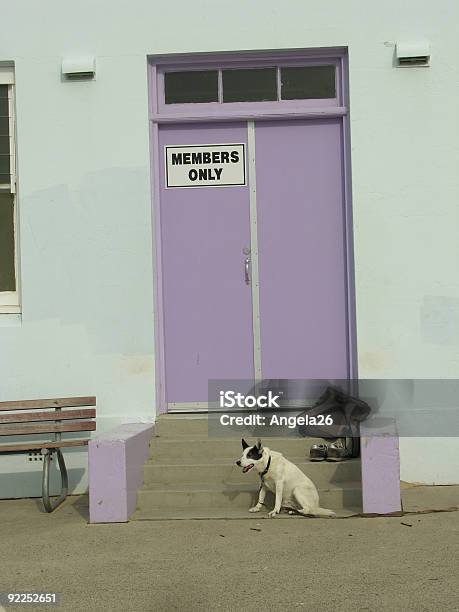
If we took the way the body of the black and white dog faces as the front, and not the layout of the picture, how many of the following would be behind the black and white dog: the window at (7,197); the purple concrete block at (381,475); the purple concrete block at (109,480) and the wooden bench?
1

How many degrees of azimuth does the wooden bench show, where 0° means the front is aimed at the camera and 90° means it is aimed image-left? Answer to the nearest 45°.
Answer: approximately 0°

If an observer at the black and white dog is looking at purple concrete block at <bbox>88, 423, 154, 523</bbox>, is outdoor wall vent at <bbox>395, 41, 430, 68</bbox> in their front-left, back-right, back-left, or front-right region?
back-right

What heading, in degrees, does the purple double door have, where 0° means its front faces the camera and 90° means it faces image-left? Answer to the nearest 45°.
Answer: approximately 0°

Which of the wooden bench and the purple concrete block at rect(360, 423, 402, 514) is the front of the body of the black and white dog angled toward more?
the wooden bench

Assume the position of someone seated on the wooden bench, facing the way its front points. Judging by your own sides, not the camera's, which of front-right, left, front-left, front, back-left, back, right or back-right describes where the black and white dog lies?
front-left
